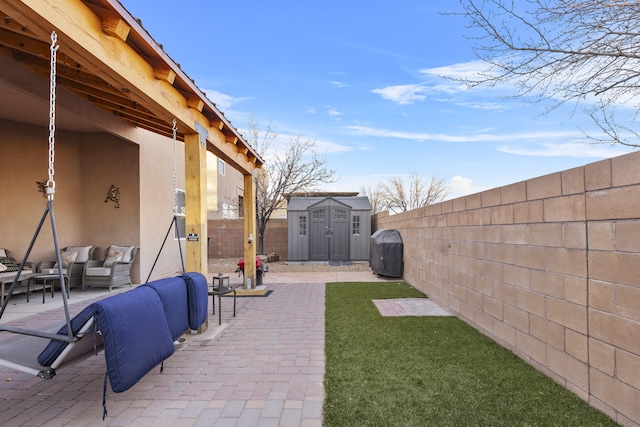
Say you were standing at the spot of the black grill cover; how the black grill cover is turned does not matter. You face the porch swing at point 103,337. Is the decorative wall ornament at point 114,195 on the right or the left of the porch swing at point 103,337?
right

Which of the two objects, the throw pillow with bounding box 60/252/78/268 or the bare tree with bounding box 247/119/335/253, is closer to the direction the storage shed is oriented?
the throw pillow

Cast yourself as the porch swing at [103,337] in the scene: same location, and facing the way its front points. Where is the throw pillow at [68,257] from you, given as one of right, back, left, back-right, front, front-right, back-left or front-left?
front-right

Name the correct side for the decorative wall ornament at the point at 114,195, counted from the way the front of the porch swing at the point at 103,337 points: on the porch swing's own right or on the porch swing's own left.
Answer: on the porch swing's own right

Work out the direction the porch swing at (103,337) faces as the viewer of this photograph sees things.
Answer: facing away from the viewer and to the left of the viewer

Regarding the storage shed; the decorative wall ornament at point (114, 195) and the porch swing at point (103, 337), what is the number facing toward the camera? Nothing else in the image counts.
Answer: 2

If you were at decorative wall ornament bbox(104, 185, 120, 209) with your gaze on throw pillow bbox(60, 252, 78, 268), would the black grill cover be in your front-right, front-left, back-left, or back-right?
back-left

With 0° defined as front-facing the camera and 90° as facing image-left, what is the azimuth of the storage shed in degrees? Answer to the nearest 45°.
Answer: approximately 0°
